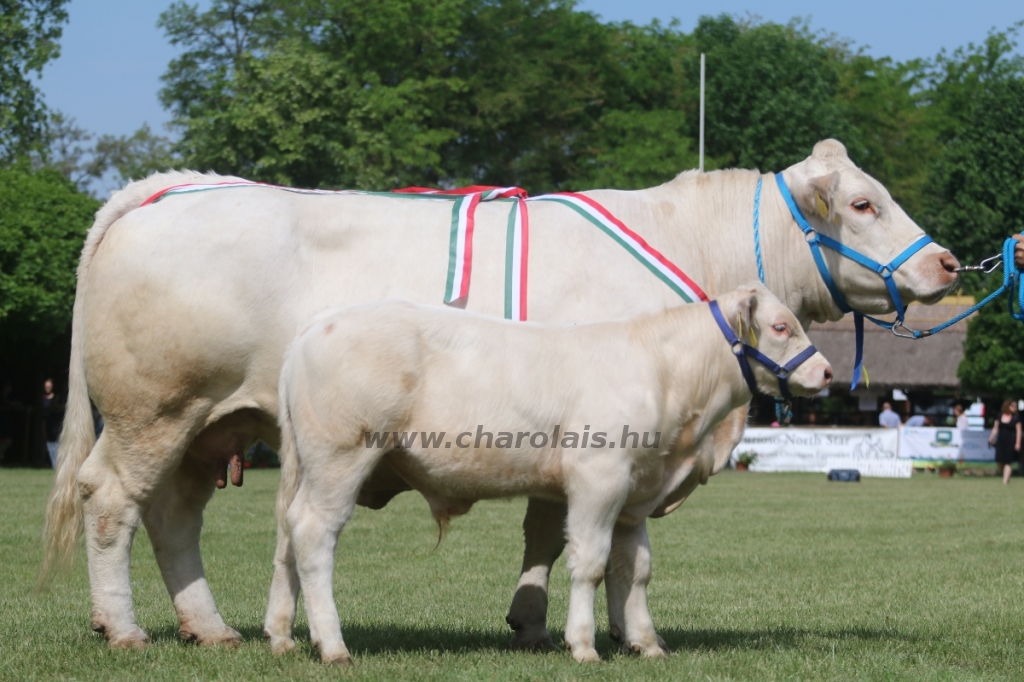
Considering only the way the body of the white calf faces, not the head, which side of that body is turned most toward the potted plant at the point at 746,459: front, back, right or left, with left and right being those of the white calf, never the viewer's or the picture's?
left

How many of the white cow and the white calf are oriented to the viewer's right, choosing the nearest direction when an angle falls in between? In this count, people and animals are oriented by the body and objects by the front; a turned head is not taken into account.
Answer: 2

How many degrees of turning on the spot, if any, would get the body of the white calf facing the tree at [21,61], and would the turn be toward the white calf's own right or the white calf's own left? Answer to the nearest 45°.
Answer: approximately 135° to the white calf's own left

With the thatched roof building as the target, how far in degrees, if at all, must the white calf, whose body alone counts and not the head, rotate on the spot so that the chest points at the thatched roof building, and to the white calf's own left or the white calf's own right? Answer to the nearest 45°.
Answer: approximately 90° to the white calf's own left

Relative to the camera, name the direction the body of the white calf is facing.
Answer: to the viewer's right

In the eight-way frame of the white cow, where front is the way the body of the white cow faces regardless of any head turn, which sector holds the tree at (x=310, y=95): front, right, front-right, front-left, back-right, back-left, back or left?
left

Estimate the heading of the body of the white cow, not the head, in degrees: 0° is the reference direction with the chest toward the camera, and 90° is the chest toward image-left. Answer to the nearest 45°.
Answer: approximately 270°

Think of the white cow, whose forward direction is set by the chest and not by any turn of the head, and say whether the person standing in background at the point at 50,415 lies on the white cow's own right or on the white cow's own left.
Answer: on the white cow's own left
